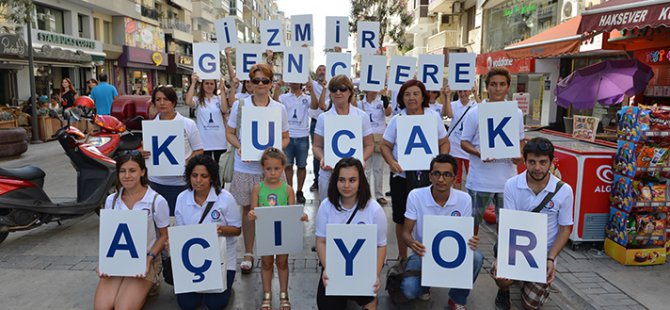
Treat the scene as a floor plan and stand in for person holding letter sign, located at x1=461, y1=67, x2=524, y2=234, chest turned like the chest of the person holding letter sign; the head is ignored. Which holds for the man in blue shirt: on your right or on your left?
on your right

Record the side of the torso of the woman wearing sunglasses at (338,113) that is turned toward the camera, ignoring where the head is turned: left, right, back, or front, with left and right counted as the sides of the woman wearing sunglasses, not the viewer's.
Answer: front

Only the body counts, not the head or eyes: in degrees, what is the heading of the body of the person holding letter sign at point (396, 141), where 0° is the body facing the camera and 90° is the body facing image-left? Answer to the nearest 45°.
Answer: approximately 0°

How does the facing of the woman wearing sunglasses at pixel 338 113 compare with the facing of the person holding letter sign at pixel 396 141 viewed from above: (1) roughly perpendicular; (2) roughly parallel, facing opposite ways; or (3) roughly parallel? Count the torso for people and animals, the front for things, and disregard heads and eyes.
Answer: roughly parallel

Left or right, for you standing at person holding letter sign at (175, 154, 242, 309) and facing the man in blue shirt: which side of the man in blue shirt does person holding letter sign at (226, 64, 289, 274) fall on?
right

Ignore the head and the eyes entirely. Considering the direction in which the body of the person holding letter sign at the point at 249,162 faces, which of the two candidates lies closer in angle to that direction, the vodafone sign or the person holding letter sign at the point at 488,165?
the person holding letter sign

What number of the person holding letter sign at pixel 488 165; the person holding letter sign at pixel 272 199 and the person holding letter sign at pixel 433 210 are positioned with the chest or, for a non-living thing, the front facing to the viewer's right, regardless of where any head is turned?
0

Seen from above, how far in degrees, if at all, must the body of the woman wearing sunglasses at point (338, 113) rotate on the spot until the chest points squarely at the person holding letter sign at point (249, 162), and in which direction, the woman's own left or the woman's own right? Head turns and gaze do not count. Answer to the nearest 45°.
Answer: approximately 90° to the woman's own right

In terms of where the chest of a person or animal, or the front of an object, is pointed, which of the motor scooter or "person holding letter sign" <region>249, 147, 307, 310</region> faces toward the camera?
the person holding letter sign

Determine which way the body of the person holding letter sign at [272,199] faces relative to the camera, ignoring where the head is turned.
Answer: toward the camera

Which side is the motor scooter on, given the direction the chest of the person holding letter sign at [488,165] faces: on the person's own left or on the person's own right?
on the person's own right

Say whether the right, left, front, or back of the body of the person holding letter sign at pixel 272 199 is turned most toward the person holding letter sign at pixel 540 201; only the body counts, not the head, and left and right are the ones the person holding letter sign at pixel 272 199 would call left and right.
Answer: left
